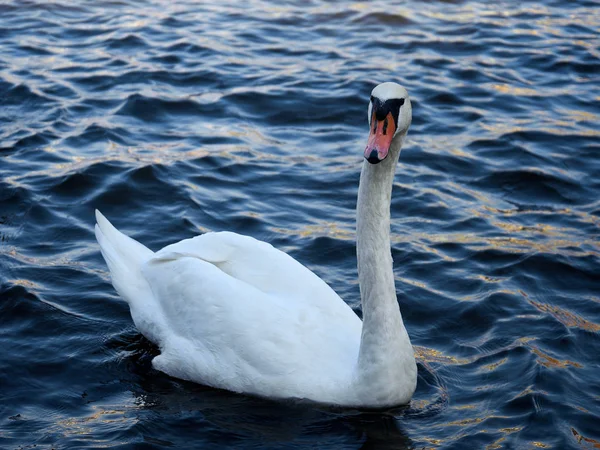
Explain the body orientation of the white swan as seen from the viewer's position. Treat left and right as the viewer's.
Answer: facing the viewer and to the right of the viewer
